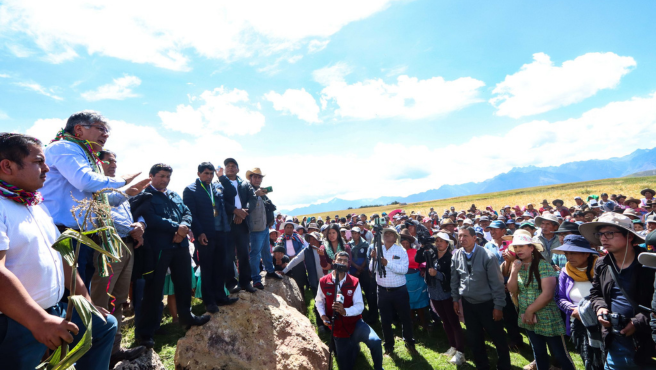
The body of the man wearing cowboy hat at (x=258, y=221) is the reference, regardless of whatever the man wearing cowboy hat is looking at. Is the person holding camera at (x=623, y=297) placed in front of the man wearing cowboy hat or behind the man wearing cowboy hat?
in front

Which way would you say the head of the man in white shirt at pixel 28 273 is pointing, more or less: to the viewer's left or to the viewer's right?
to the viewer's right

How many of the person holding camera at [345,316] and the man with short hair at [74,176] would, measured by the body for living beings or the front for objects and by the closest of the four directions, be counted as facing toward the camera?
1

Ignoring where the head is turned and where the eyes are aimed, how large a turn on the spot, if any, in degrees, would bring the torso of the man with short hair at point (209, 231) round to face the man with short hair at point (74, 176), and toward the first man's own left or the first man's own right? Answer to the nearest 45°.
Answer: approximately 90° to the first man's own right

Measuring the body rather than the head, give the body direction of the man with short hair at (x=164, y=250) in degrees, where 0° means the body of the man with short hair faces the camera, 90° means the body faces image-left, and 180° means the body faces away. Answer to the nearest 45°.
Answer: approximately 315°

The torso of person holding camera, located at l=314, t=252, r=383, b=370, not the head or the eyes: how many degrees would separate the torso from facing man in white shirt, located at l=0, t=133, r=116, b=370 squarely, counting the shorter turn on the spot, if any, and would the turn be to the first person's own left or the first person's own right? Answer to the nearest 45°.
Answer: approximately 45° to the first person's own right

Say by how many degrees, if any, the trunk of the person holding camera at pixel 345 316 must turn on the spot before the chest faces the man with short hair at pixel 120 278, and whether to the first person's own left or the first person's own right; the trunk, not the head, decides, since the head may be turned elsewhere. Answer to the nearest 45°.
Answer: approximately 45° to the first person's own right

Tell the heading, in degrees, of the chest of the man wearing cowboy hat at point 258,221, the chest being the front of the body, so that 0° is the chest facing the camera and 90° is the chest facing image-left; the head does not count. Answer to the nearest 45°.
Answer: approximately 315°

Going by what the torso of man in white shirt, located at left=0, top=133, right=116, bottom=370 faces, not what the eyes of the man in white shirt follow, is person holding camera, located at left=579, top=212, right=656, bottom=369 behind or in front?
in front

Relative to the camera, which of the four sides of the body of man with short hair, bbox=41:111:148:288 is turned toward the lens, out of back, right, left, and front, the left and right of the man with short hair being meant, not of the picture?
right

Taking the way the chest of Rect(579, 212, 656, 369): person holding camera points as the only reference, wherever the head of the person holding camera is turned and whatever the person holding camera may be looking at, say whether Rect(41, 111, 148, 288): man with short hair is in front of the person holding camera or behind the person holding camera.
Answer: in front

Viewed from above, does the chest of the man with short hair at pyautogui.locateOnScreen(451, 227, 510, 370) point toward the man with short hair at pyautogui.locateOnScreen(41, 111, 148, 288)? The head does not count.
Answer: yes

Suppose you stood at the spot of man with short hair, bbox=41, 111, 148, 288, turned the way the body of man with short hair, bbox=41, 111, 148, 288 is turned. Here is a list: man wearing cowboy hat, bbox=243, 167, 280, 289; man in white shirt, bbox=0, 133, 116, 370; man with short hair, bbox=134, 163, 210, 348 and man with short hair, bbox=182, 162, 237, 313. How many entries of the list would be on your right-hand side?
1

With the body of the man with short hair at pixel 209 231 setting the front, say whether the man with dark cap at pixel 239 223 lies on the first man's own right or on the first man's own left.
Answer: on the first man's own left

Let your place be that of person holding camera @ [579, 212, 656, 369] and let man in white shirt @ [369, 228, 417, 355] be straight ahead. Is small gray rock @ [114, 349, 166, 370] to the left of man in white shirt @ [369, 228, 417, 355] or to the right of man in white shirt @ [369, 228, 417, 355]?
left

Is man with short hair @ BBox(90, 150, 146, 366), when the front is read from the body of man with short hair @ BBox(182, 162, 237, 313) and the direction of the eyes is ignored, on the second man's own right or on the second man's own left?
on the second man's own right

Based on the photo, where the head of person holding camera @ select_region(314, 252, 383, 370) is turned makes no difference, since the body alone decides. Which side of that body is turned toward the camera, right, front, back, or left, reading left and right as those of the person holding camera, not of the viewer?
front

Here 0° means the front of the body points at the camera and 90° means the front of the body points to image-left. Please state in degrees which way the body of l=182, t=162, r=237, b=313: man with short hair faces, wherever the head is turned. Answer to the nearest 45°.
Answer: approximately 315°
